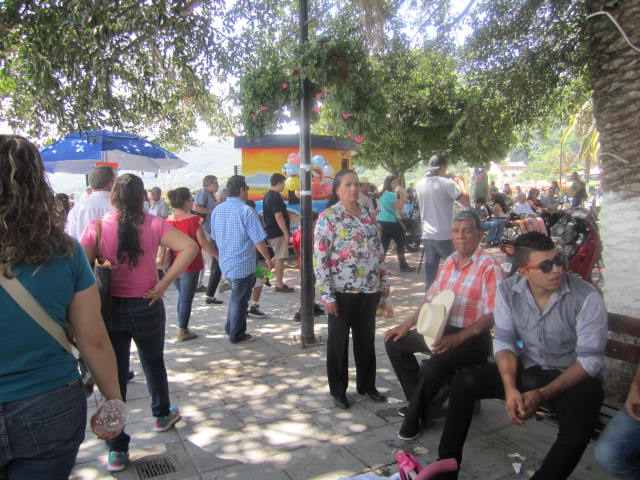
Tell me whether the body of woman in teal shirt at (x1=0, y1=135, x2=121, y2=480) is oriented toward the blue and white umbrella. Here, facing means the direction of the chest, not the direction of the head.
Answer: yes

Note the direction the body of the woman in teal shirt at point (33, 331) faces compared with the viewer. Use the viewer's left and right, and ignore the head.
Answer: facing away from the viewer

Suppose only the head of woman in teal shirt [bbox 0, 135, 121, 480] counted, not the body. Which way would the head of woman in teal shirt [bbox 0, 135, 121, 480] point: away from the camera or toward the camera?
away from the camera

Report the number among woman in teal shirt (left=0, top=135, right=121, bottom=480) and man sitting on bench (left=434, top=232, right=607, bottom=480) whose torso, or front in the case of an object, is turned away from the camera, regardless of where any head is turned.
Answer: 1

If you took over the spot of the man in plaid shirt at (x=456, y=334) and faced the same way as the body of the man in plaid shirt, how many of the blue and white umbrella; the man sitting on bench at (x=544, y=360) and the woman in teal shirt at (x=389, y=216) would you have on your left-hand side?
1

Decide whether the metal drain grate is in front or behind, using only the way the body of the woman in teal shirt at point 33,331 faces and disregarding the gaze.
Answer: in front

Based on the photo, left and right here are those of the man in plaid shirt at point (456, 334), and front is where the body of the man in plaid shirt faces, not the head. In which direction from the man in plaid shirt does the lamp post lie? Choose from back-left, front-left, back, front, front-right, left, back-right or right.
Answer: right

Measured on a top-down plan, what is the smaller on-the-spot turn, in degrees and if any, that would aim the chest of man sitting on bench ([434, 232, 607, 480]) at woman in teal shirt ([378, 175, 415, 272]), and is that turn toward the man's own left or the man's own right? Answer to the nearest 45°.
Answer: approximately 135° to the man's own right

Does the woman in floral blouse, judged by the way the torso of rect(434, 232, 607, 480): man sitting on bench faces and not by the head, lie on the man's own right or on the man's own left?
on the man's own right

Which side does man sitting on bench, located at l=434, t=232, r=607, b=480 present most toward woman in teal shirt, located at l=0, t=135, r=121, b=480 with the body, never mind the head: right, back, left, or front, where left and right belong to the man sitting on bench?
front

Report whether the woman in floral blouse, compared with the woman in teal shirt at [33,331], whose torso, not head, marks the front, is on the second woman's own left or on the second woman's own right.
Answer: on the second woman's own right

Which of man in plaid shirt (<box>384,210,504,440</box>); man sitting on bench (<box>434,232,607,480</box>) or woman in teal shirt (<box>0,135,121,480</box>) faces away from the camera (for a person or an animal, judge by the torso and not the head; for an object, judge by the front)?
the woman in teal shirt
